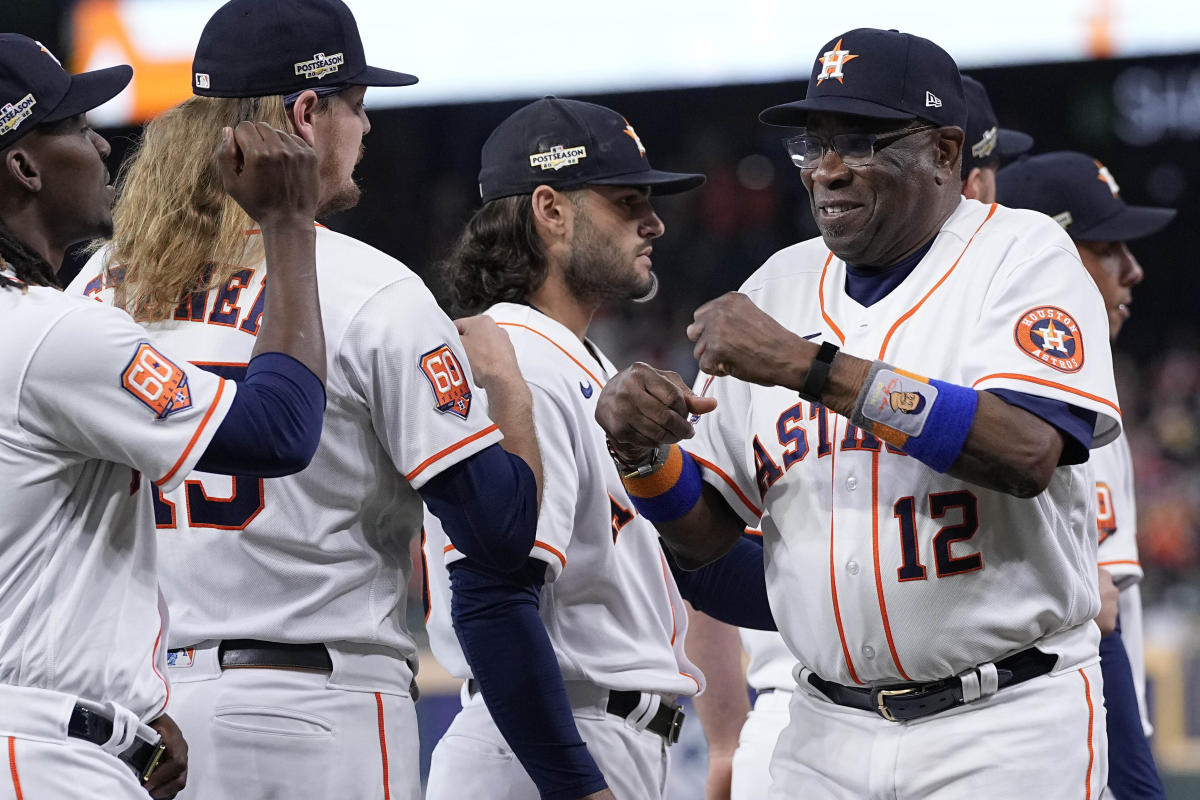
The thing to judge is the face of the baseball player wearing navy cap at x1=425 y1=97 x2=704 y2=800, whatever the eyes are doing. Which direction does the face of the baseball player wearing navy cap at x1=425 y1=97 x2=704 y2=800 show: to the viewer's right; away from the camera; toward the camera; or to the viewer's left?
to the viewer's right

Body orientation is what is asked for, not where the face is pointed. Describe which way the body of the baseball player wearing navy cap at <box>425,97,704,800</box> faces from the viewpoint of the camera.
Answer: to the viewer's right

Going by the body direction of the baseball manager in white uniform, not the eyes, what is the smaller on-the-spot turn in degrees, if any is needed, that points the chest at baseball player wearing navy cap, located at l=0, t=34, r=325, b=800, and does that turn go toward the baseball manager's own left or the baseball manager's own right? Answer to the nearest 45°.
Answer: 0° — they already face them

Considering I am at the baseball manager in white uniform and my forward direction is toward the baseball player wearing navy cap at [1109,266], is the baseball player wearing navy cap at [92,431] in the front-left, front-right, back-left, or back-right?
back-left

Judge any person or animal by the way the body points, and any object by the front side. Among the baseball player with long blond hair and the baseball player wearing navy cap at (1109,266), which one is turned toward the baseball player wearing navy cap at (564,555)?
the baseball player with long blond hair

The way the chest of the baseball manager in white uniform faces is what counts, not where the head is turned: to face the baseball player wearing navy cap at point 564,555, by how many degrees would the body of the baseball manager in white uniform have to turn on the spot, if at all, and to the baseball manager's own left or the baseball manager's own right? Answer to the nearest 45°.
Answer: approximately 90° to the baseball manager's own right

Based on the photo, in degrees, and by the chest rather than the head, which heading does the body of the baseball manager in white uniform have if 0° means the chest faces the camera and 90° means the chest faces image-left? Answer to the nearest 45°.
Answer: approximately 45°

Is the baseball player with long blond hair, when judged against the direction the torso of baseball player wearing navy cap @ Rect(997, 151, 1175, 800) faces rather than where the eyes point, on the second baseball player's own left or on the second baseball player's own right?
on the second baseball player's own right

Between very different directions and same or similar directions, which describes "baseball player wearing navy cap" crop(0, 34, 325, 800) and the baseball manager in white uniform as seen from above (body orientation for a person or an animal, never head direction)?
very different directions
